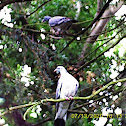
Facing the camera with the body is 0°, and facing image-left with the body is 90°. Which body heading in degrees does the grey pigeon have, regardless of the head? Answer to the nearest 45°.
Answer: approximately 90°
